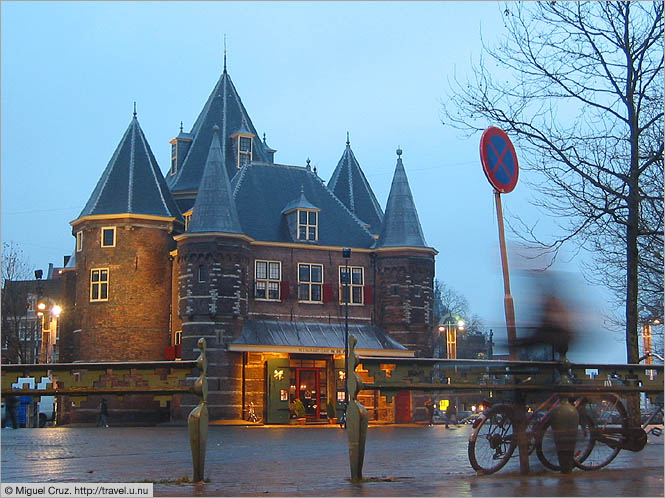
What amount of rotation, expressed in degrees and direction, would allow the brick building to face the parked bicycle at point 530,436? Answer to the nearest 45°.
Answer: approximately 45° to its right

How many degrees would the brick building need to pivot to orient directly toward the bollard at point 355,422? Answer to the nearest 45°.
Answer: approximately 45° to its right

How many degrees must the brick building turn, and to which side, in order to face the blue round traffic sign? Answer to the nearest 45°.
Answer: approximately 45° to its right

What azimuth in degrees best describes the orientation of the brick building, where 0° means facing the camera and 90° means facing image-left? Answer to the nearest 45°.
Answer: approximately 315°
